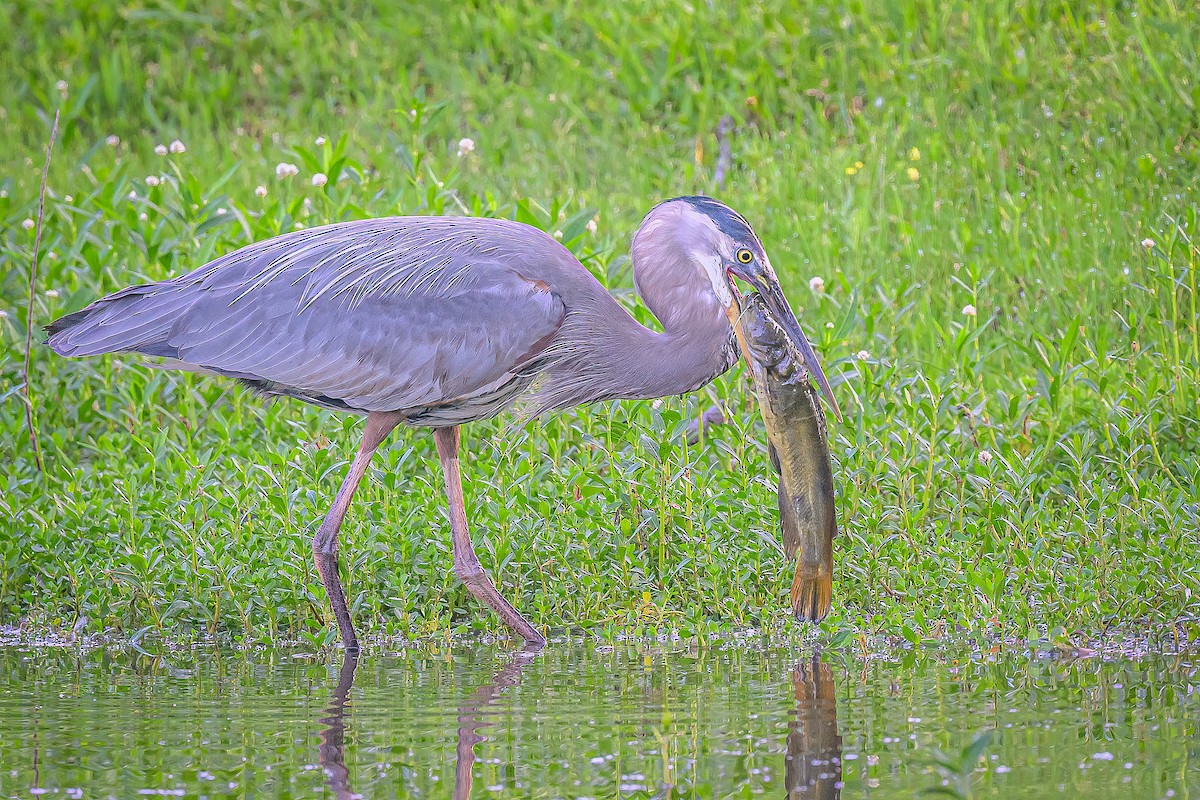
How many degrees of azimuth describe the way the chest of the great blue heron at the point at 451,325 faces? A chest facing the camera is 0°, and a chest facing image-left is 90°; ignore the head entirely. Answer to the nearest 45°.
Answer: approximately 270°

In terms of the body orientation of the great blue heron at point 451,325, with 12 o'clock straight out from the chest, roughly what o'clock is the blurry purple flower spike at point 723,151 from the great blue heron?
The blurry purple flower spike is roughly at 10 o'clock from the great blue heron.
